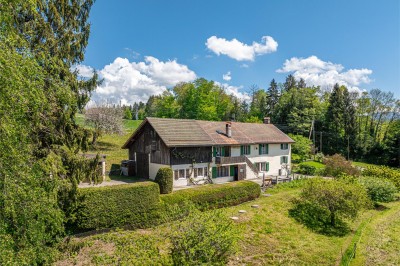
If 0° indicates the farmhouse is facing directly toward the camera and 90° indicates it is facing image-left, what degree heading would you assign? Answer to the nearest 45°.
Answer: approximately 315°

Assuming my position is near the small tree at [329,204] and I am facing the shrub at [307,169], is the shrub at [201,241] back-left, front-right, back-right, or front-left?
back-left

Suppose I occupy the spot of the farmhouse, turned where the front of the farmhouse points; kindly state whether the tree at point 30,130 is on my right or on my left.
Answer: on my right

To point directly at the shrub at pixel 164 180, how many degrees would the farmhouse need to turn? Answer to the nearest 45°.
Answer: approximately 45° to its right

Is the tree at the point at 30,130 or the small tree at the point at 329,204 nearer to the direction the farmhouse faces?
the small tree

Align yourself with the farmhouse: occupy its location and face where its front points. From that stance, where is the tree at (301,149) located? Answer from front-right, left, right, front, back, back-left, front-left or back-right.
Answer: left

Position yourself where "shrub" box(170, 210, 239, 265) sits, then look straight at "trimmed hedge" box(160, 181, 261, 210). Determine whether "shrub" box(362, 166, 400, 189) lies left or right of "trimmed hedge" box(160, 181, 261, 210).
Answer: right
